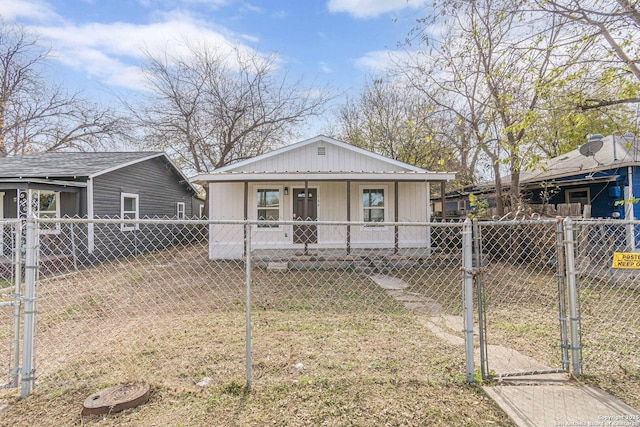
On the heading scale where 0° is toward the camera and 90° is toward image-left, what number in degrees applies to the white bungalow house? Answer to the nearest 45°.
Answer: approximately 0°

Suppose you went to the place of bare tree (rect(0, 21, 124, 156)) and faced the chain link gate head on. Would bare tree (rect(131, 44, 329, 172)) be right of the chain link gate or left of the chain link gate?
left

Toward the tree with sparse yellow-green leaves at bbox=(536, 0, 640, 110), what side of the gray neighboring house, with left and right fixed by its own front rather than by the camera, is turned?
left

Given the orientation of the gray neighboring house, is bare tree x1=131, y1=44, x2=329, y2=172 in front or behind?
behind

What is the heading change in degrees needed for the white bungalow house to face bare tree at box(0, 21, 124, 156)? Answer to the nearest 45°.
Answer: approximately 135° to its right

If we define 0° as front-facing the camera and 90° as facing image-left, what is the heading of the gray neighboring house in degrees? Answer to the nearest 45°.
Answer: approximately 45°

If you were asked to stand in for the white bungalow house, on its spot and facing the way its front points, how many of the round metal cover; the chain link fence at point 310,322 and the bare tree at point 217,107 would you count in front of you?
2

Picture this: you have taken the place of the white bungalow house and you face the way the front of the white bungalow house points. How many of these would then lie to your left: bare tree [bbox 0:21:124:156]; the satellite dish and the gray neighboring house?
1

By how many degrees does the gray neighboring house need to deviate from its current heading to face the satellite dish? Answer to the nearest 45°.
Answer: approximately 90° to its left

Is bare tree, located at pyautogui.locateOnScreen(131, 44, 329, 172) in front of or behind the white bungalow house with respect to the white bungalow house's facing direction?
behind

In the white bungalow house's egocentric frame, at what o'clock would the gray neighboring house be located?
The gray neighboring house is roughly at 3 o'clock from the white bungalow house.
